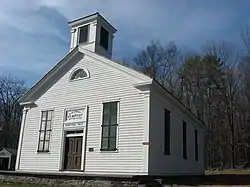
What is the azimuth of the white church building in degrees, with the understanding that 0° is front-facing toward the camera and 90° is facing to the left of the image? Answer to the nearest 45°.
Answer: approximately 45°
